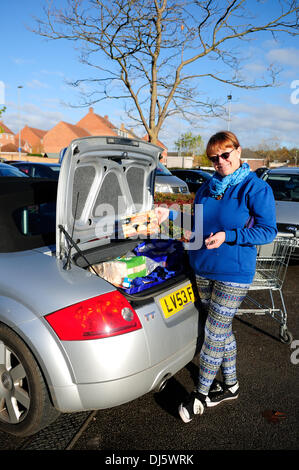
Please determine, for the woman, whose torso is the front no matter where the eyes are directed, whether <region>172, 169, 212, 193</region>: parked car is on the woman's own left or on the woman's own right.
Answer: on the woman's own right

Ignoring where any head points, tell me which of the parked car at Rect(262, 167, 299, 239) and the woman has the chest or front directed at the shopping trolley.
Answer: the parked car

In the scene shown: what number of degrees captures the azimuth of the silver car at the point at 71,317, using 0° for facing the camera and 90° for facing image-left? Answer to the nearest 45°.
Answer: approximately 135°

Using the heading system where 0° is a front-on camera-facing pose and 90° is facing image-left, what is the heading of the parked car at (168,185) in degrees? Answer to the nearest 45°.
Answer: approximately 315°

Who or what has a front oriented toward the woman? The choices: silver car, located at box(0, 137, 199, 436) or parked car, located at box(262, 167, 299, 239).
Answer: the parked car

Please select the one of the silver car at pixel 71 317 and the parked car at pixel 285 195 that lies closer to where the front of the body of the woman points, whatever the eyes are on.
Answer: the silver car

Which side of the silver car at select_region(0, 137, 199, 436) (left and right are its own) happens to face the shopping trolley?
right

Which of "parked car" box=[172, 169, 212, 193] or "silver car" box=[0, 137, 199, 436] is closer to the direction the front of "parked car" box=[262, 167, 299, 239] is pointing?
the silver car

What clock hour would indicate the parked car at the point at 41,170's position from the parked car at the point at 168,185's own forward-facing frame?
the parked car at the point at 41,170 is roughly at 4 o'clock from the parked car at the point at 168,185.

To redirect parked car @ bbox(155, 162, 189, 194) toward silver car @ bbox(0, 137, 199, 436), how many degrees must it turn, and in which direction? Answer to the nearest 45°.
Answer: approximately 45° to its right

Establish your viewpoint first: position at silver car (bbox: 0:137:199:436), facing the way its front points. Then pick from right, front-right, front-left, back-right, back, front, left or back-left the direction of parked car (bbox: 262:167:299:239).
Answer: right
